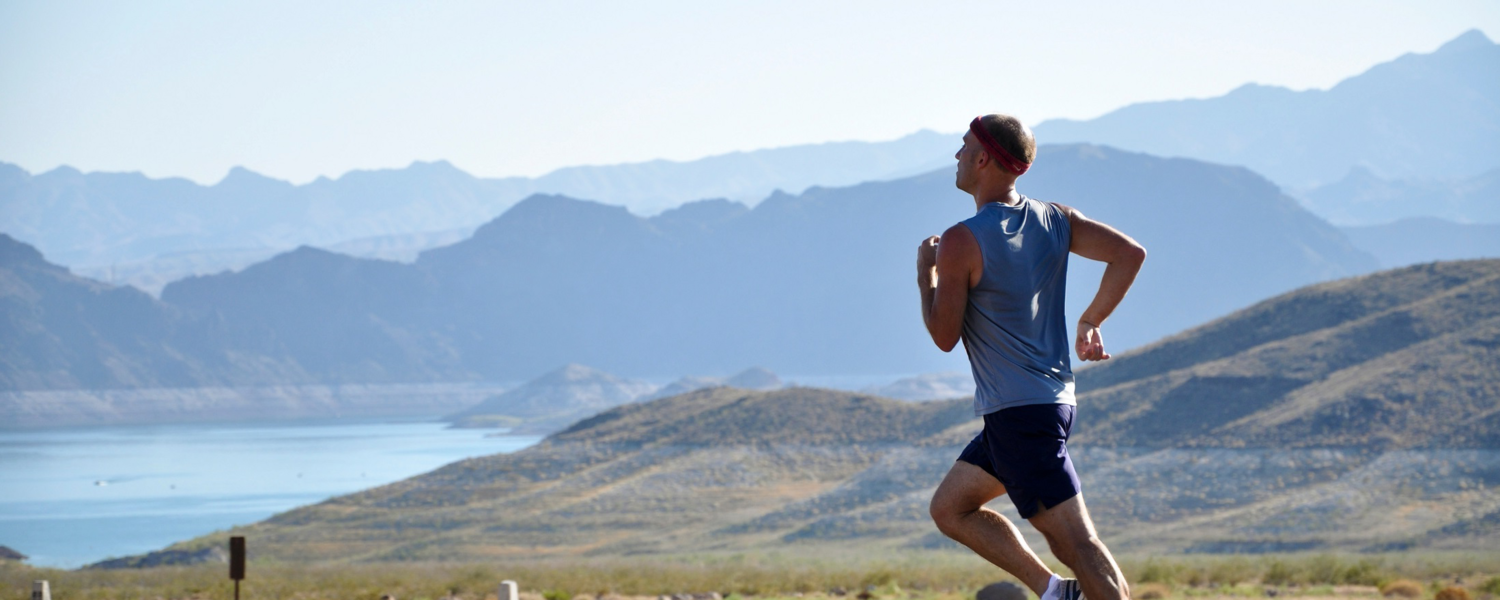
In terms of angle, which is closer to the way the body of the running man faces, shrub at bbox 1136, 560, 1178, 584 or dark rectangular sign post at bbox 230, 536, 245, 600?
the dark rectangular sign post

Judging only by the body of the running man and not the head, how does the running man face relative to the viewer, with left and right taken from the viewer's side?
facing away from the viewer and to the left of the viewer

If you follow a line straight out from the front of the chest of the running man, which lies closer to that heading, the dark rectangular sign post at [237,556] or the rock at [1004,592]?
the dark rectangular sign post

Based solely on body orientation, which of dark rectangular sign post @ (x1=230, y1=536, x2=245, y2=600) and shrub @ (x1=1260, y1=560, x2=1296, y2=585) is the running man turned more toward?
the dark rectangular sign post

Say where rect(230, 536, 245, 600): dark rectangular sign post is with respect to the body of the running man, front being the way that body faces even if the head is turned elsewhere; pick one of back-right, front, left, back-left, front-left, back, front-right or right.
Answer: front

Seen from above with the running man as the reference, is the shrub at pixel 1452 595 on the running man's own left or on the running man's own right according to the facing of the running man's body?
on the running man's own right

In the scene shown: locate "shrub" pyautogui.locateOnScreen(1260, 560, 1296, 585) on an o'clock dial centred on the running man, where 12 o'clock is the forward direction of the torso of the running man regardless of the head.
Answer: The shrub is roughly at 2 o'clock from the running man.

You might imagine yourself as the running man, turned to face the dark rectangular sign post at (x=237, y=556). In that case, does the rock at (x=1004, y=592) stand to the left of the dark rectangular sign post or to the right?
right

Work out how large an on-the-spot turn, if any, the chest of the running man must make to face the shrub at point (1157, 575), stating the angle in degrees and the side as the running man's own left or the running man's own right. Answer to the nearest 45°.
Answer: approximately 45° to the running man's own right
